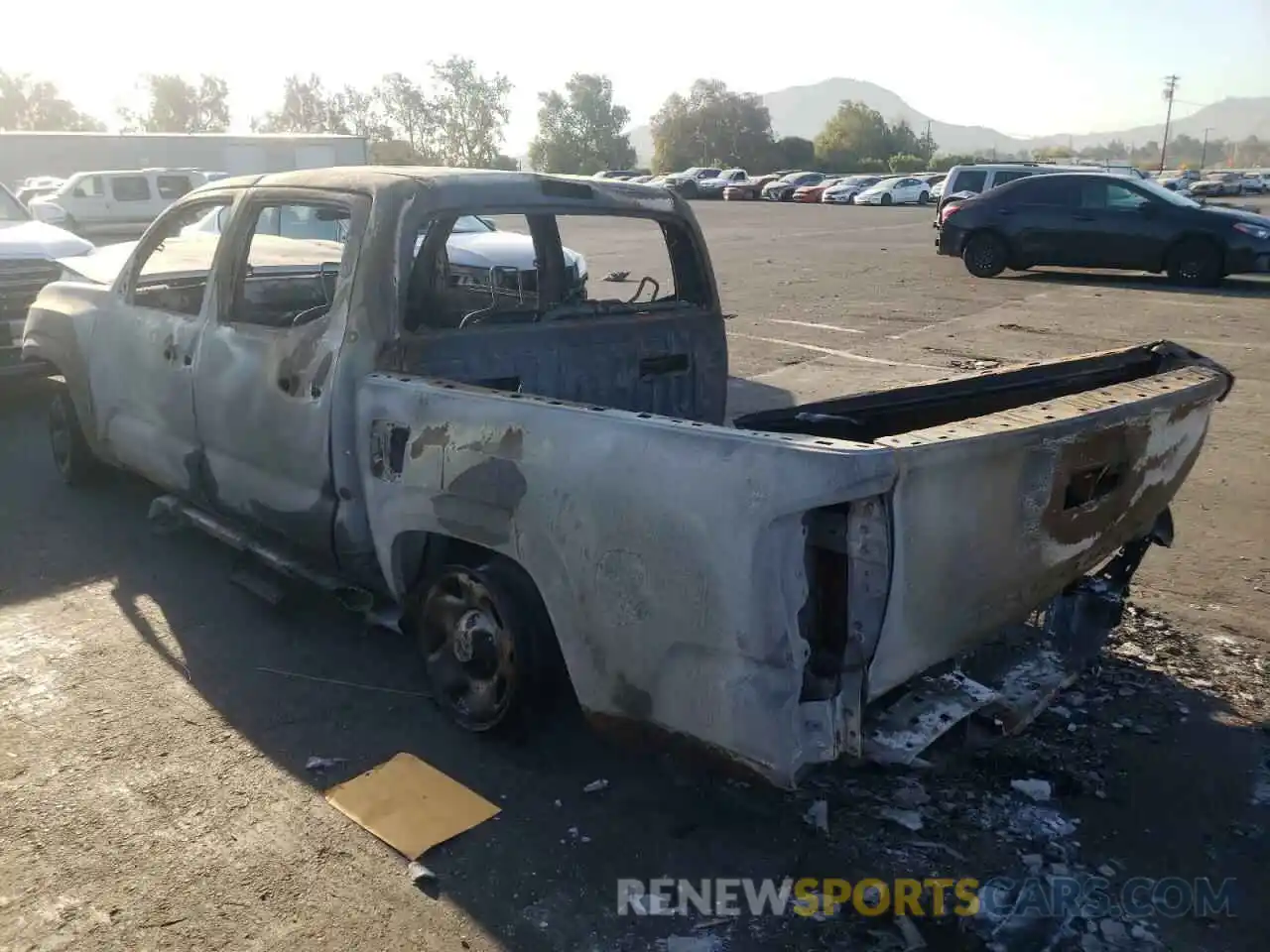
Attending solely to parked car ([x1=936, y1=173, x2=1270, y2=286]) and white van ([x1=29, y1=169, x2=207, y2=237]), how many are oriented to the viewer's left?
1

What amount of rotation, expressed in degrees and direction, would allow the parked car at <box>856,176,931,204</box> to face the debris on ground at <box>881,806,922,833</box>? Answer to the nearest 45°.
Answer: approximately 45° to its left

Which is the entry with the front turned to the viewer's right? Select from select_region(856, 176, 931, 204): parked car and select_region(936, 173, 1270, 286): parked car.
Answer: select_region(936, 173, 1270, 286): parked car

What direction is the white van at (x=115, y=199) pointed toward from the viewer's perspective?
to the viewer's left

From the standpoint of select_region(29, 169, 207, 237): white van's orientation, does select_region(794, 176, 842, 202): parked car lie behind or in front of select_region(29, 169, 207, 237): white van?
behind

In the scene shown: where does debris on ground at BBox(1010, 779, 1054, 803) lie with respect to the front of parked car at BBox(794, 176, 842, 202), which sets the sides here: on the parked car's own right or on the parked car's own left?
on the parked car's own left

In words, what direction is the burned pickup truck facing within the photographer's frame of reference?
facing away from the viewer and to the left of the viewer

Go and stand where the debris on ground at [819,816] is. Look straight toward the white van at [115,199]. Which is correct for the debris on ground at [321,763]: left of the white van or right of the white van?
left

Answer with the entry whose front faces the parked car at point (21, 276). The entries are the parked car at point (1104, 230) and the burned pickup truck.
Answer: the burned pickup truck

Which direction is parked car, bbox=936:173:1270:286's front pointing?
to the viewer's right

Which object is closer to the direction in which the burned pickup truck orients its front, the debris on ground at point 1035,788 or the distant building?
the distant building

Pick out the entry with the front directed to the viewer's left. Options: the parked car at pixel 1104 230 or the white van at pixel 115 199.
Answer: the white van

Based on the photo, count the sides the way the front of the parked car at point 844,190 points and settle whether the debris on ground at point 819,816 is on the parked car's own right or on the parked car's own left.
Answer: on the parked car's own left
